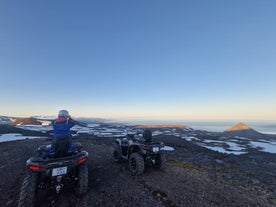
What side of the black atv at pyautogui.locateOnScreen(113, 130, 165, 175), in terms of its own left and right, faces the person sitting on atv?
left

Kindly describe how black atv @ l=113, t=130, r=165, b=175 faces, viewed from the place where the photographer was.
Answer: facing away from the viewer and to the left of the viewer

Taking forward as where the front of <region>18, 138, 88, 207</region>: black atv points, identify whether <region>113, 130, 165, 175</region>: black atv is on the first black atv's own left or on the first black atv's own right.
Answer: on the first black atv's own right

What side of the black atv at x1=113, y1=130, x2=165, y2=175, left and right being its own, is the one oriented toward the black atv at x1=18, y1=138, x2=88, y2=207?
left

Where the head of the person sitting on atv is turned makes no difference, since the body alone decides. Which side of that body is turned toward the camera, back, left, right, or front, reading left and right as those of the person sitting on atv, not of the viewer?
back

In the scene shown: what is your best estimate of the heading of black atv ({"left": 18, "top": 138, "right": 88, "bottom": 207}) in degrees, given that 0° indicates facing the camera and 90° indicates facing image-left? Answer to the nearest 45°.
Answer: approximately 180°
